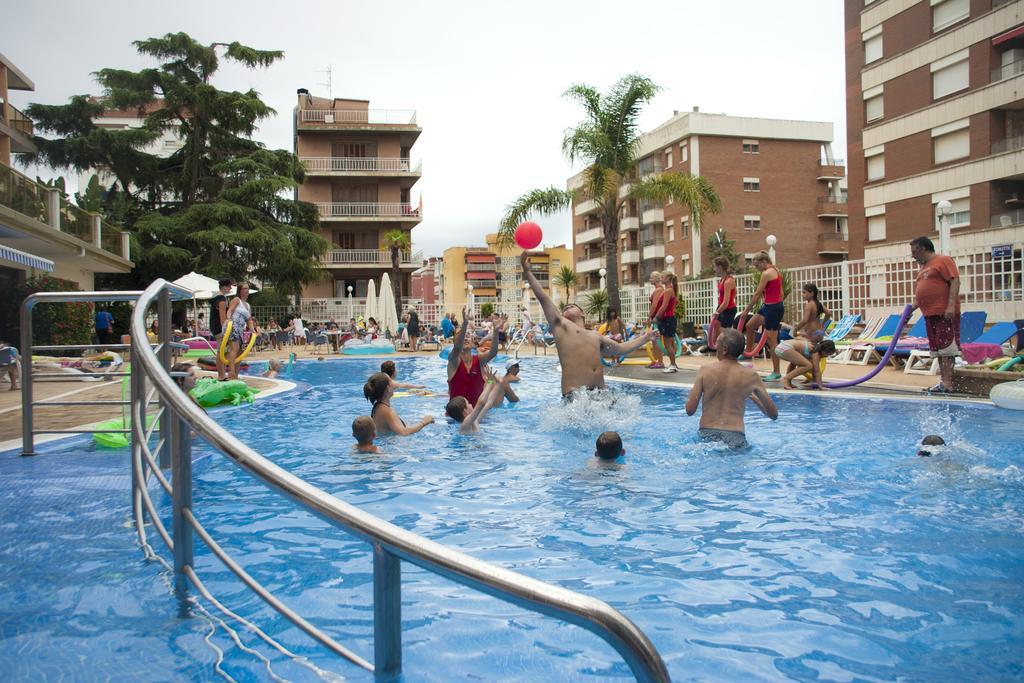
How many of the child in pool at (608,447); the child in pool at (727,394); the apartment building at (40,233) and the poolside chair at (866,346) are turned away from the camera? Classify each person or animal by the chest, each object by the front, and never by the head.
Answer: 2

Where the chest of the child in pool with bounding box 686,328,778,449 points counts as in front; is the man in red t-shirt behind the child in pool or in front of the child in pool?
in front

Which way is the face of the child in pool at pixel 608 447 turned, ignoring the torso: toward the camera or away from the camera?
away from the camera

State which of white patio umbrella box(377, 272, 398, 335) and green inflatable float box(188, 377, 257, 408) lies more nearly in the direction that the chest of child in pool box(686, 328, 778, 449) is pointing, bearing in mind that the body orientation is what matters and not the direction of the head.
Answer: the white patio umbrella

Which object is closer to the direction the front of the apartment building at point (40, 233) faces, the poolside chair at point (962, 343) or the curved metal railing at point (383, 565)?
the poolside chair

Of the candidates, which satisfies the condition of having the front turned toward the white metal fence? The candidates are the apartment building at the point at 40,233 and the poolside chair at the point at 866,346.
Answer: the apartment building

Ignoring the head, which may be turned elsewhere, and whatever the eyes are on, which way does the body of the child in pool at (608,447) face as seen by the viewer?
away from the camera

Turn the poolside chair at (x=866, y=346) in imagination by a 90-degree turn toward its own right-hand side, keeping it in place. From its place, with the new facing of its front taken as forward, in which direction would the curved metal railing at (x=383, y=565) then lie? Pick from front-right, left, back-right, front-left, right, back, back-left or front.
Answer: back-left

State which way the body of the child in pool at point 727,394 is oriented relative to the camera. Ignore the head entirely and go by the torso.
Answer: away from the camera

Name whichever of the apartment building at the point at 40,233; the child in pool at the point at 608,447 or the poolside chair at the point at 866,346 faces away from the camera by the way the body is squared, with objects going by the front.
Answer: the child in pool

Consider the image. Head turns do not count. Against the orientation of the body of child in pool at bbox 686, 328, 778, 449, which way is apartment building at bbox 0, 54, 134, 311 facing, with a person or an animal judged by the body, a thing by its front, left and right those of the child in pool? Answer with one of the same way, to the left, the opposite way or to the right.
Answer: to the right

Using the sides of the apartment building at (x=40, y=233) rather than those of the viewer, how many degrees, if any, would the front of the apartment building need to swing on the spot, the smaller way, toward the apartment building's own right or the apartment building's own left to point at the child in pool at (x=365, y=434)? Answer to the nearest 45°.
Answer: approximately 45° to the apartment building's own right
